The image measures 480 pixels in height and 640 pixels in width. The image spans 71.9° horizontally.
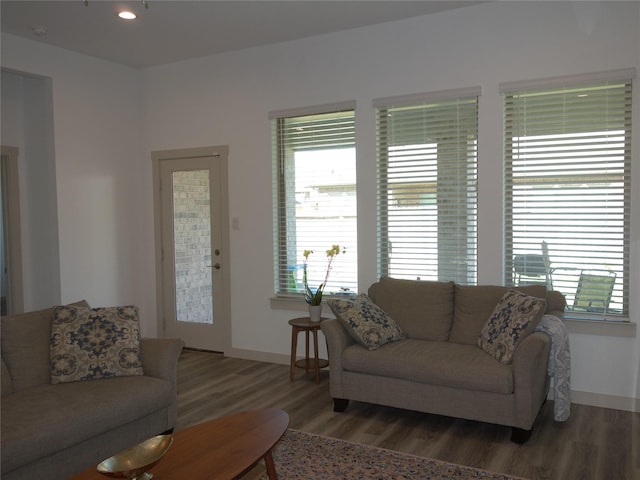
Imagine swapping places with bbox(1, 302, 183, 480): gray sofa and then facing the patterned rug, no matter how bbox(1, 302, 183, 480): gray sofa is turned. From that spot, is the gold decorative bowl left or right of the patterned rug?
right

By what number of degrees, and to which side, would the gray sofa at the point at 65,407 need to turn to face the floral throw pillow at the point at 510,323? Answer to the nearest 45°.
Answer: approximately 45° to its left

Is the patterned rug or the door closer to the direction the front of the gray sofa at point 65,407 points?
the patterned rug

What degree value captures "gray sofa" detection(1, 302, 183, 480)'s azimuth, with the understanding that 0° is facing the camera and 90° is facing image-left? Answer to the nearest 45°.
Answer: approximately 315°

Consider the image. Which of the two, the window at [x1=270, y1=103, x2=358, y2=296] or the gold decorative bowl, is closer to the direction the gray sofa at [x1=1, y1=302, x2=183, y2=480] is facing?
the gold decorative bowl

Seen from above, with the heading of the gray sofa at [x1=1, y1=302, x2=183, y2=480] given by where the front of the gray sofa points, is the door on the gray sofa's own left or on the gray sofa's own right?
on the gray sofa's own left

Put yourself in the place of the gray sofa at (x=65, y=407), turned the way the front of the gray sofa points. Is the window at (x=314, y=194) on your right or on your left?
on your left
